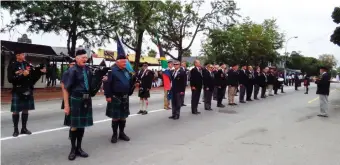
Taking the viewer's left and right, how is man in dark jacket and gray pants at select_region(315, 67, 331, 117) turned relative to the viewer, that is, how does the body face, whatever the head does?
facing to the left of the viewer

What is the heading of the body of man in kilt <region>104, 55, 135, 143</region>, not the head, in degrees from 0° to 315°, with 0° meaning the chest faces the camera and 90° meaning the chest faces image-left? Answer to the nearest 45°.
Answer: approximately 315°

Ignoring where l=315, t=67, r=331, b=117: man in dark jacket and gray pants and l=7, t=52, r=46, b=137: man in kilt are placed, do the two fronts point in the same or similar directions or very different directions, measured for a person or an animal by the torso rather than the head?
very different directions

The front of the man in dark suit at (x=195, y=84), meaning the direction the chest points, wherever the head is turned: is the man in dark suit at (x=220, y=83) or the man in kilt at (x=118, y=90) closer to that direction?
the man in kilt

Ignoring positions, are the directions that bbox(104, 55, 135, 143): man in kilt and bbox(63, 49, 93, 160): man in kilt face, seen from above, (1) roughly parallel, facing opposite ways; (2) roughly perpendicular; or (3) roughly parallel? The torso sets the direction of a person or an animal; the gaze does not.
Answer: roughly parallel

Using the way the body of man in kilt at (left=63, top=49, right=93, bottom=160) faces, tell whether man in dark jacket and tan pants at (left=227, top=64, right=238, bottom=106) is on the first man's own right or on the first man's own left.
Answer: on the first man's own left

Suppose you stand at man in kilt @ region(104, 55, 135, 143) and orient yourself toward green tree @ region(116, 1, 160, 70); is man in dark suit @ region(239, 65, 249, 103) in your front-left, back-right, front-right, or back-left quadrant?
front-right

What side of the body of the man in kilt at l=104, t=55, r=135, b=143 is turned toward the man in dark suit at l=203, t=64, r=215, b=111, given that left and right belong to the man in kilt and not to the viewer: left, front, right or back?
left

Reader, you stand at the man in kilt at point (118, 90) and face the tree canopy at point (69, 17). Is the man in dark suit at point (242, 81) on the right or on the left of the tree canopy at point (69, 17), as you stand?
right
